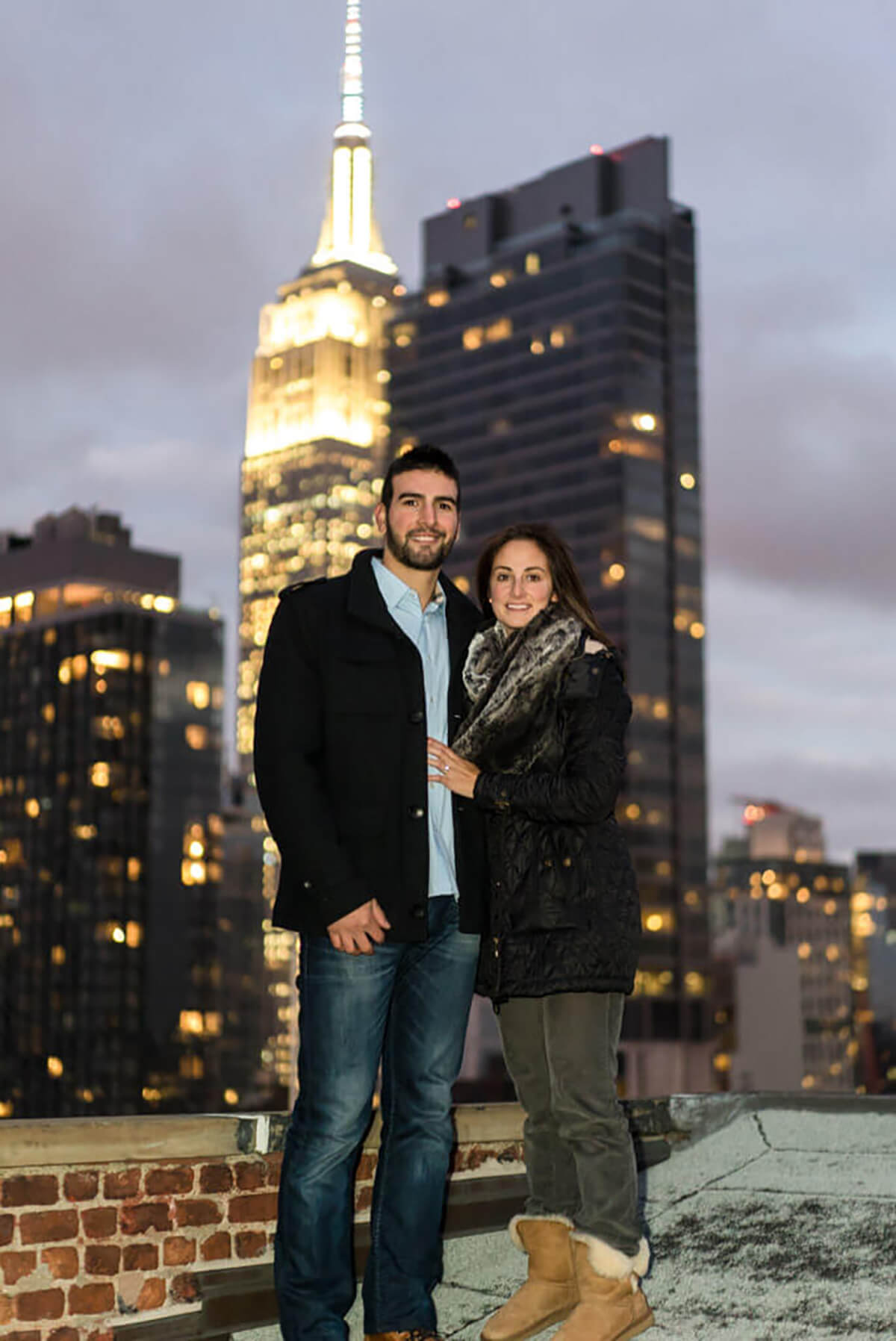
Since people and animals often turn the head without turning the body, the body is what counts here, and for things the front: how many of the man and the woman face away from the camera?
0

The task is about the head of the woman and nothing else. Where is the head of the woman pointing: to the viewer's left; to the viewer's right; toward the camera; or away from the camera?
toward the camera

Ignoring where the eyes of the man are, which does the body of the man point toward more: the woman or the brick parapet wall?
the woman

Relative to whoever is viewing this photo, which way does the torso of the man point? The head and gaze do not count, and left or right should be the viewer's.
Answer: facing the viewer and to the right of the viewer

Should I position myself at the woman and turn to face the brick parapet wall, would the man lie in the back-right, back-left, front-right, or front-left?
front-left

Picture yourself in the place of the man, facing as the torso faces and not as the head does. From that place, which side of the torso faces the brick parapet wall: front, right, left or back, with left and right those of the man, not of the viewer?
back

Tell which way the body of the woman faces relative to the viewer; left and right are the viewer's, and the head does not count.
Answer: facing the viewer and to the left of the viewer

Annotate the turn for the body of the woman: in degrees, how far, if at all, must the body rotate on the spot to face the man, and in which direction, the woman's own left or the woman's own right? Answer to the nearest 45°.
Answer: approximately 45° to the woman's own right
